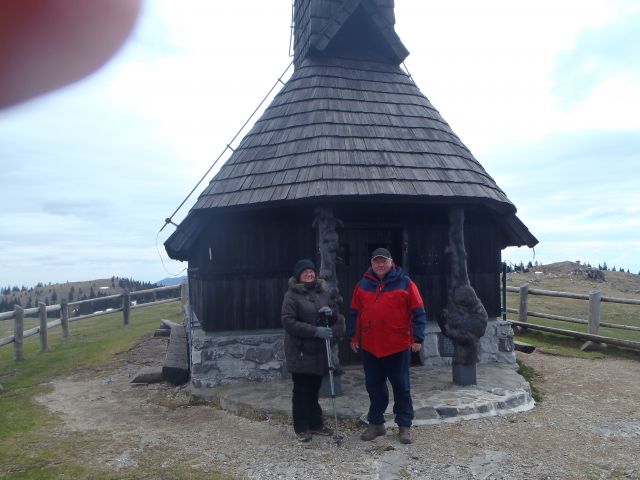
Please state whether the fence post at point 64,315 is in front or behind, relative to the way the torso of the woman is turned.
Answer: behind

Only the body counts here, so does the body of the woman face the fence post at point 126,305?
no

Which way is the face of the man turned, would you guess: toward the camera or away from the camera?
toward the camera

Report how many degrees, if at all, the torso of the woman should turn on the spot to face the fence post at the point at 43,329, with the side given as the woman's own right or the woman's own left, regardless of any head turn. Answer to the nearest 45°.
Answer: approximately 180°

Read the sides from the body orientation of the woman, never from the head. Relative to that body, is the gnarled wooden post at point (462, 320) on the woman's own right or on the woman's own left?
on the woman's own left

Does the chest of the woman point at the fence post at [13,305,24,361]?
no

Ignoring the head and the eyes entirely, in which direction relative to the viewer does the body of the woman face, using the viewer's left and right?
facing the viewer and to the right of the viewer

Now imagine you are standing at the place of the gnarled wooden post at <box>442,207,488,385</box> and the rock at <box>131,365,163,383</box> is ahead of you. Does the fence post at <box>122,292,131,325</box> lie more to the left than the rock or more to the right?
right

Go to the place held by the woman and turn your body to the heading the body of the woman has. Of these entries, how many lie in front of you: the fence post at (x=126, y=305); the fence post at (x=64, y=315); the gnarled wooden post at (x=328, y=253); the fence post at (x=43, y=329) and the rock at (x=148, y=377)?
0

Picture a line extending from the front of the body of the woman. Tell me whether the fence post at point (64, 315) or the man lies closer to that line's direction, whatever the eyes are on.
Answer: the man

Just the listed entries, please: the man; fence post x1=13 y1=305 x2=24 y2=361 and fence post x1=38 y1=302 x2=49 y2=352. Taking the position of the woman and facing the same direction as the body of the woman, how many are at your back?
2

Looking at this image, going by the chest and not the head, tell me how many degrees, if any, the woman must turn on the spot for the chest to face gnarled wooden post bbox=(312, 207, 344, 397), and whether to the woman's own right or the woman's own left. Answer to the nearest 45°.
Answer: approximately 135° to the woman's own left
